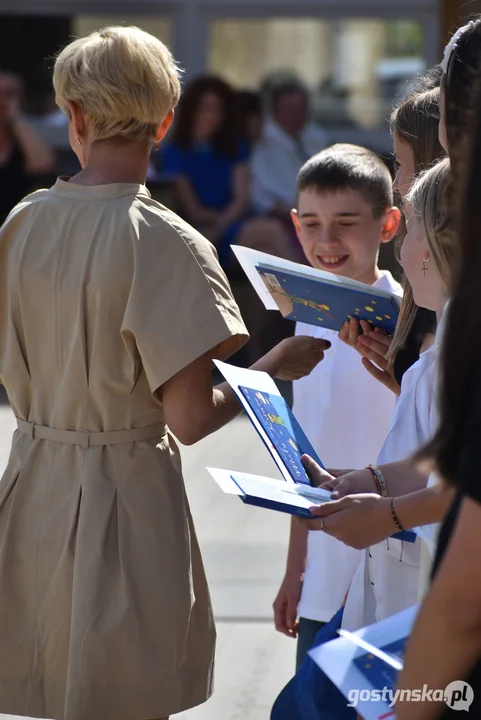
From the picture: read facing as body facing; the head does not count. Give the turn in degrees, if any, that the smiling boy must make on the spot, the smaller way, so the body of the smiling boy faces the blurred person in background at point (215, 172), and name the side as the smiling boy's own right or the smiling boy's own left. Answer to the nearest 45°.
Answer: approximately 135° to the smiling boy's own right

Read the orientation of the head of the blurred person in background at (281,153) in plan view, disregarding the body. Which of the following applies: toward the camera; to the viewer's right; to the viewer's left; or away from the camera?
toward the camera

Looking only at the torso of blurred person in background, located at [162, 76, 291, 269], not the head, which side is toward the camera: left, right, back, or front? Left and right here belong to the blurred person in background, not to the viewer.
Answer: front

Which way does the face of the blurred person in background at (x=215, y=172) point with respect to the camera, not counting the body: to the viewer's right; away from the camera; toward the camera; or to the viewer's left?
toward the camera

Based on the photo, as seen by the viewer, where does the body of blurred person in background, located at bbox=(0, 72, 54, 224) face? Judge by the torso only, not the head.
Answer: toward the camera

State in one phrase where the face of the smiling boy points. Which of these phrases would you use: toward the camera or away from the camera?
toward the camera

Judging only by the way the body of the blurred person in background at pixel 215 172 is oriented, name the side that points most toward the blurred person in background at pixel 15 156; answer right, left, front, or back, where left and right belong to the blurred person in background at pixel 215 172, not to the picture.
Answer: right

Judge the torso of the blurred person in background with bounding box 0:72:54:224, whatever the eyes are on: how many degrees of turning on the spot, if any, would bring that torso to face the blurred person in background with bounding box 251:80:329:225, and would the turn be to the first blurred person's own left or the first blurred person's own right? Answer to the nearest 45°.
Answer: approximately 90° to the first blurred person's own left

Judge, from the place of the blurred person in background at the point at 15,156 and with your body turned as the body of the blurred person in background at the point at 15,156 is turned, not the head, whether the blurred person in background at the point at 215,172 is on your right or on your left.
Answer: on your left

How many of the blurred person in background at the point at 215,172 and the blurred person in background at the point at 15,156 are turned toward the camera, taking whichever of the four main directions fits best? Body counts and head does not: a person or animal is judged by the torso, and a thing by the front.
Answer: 2

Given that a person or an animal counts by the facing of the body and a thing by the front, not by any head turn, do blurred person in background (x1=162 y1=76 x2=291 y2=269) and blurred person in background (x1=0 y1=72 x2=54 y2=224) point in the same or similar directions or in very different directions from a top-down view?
same or similar directions

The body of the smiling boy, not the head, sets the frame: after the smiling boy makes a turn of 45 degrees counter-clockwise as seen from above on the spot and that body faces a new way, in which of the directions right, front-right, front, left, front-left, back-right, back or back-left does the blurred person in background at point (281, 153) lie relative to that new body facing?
back

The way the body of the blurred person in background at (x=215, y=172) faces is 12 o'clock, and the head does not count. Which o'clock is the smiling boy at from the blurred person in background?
The smiling boy is roughly at 12 o'clock from the blurred person in background.
